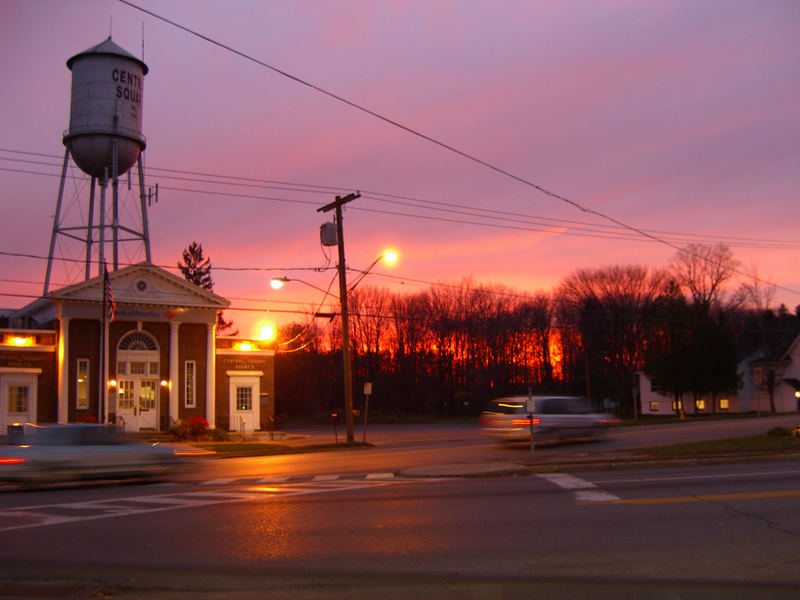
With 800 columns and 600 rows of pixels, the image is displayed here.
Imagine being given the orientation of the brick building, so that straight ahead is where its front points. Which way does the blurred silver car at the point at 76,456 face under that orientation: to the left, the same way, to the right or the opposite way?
to the left

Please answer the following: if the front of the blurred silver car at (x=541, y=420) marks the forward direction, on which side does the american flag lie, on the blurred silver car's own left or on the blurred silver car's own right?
on the blurred silver car's own left

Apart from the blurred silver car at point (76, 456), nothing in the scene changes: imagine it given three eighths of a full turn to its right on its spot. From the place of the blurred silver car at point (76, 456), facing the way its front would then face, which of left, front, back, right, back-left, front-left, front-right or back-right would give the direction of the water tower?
back-right

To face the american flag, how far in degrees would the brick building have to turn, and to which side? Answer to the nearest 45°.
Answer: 0° — it already faces it

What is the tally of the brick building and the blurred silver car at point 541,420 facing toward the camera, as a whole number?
1

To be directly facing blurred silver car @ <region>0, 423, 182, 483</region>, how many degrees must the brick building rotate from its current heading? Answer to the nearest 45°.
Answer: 0° — it already faces it

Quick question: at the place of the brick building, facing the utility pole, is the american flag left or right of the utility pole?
right

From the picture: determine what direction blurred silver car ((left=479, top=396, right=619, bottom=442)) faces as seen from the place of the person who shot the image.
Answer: facing away from the viewer and to the right of the viewer

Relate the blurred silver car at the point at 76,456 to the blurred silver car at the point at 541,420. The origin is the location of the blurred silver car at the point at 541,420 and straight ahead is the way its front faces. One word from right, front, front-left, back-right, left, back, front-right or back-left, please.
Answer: back

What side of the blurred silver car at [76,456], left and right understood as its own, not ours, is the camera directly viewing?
right

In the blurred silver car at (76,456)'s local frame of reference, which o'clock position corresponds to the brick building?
The brick building is roughly at 9 o'clock from the blurred silver car.

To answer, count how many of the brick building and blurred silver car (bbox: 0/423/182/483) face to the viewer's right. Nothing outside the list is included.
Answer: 1

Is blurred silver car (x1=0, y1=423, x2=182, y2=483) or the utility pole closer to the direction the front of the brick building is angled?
the blurred silver car
